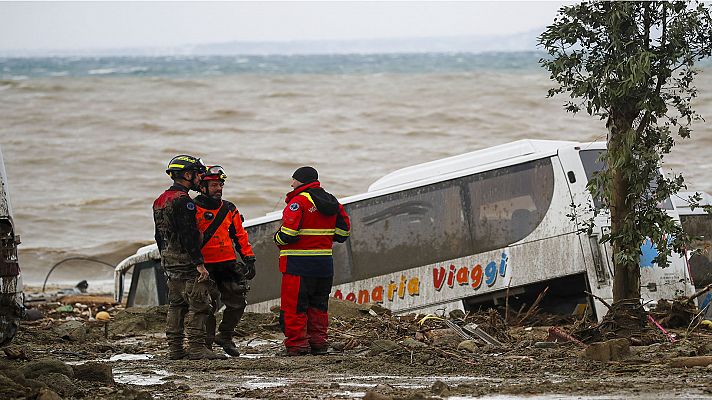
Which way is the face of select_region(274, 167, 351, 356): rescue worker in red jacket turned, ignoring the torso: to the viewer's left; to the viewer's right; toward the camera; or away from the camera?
to the viewer's left

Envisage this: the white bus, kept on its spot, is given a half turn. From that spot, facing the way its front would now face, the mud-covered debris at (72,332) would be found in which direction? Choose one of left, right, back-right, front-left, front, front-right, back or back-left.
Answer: back-right

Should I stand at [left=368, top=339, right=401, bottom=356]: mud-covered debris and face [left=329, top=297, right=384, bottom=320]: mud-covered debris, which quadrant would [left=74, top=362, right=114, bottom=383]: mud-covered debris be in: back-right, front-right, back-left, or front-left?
back-left

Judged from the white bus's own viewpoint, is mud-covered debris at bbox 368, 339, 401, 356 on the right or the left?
on its left

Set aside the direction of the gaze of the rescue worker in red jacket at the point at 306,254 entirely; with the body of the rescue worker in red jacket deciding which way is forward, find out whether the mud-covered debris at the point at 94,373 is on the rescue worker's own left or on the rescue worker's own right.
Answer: on the rescue worker's own left
